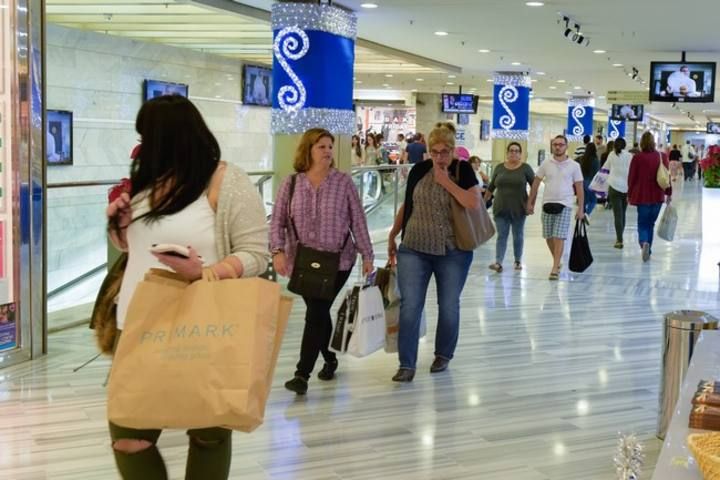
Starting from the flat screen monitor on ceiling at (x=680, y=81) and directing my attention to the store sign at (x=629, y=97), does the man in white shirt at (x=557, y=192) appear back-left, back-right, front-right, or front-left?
back-left

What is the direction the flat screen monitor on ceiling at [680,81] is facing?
toward the camera

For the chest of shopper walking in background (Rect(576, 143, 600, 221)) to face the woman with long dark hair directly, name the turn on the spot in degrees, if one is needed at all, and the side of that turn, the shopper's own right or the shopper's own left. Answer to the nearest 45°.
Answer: approximately 180°

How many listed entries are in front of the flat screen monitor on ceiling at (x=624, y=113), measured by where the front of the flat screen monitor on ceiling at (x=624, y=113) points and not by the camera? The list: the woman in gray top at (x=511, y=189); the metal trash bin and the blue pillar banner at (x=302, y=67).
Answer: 3

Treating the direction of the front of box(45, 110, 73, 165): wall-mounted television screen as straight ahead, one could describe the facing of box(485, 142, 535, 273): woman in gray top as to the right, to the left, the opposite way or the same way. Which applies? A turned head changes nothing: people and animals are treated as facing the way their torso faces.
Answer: to the right

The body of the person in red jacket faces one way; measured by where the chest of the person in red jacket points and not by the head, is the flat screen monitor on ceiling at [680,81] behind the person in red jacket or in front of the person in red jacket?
in front

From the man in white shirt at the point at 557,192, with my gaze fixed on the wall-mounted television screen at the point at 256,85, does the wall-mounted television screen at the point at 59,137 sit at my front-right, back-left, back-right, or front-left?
front-left

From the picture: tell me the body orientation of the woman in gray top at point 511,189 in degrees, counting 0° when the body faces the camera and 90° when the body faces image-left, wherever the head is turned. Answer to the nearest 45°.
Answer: approximately 0°

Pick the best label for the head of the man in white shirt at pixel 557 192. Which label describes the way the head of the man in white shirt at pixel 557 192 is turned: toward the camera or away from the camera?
toward the camera

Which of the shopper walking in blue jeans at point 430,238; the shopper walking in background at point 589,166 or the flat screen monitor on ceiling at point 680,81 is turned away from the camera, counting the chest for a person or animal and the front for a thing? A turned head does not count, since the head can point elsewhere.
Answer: the shopper walking in background at point 589,166

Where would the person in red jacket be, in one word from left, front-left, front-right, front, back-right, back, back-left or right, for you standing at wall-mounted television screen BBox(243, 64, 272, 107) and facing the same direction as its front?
front

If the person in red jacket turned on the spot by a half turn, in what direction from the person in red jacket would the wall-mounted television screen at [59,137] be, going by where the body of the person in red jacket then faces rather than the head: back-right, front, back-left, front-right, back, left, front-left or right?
right

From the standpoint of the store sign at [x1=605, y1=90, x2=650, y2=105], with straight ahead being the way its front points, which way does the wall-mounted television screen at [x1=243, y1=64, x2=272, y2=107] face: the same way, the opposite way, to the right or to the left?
to the left

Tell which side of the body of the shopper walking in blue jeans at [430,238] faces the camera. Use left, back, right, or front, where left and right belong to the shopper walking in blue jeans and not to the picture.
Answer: front

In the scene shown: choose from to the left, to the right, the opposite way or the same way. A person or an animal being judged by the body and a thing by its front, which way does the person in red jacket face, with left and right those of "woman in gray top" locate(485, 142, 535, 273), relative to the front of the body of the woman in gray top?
the opposite way

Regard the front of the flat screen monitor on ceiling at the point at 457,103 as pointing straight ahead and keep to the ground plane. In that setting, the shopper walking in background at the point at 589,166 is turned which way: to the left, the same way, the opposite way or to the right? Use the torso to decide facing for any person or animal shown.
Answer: the opposite way

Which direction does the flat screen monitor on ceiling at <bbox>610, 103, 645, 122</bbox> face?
toward the camera

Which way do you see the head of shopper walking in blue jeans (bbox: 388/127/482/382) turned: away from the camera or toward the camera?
toward the camera

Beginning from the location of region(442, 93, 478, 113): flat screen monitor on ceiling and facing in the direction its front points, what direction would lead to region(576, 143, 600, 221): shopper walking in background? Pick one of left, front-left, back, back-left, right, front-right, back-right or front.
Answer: front

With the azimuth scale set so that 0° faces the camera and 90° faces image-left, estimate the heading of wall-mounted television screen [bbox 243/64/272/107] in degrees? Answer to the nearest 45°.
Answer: approximately 315°
